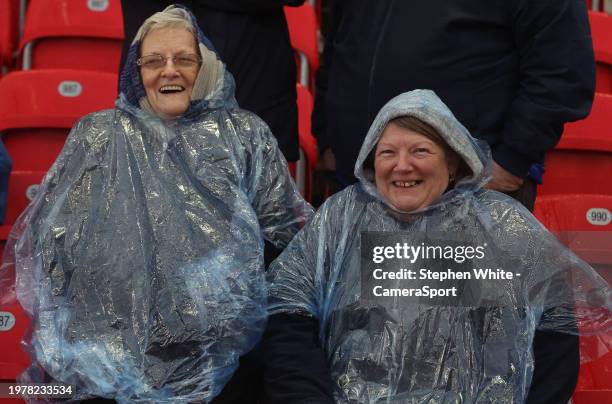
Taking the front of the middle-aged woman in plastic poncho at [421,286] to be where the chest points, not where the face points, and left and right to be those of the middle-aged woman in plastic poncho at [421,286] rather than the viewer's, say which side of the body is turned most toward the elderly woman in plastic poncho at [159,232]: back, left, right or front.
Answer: right

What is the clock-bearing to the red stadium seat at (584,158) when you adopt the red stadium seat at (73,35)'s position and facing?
the red stadium seat at (584,158) is roughly at 10 o'clock from the red stadium seat at (73,35).

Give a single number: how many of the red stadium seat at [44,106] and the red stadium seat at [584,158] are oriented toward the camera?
2

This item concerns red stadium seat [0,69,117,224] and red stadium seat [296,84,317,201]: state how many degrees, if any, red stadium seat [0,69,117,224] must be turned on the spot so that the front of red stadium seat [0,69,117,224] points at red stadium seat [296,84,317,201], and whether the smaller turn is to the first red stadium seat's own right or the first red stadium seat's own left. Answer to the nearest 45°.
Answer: approximately 45° to the first red stadium seat's own left

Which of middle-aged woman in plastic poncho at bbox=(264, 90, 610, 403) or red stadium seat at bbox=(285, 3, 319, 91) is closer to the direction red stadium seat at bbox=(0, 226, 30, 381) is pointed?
the middle-aged woman in plastic poncho

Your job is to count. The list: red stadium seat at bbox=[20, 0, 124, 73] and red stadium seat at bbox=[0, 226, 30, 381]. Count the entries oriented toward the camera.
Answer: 2

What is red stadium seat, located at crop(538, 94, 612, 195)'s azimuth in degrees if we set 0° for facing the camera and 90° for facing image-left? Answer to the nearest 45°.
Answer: approximately 0°
